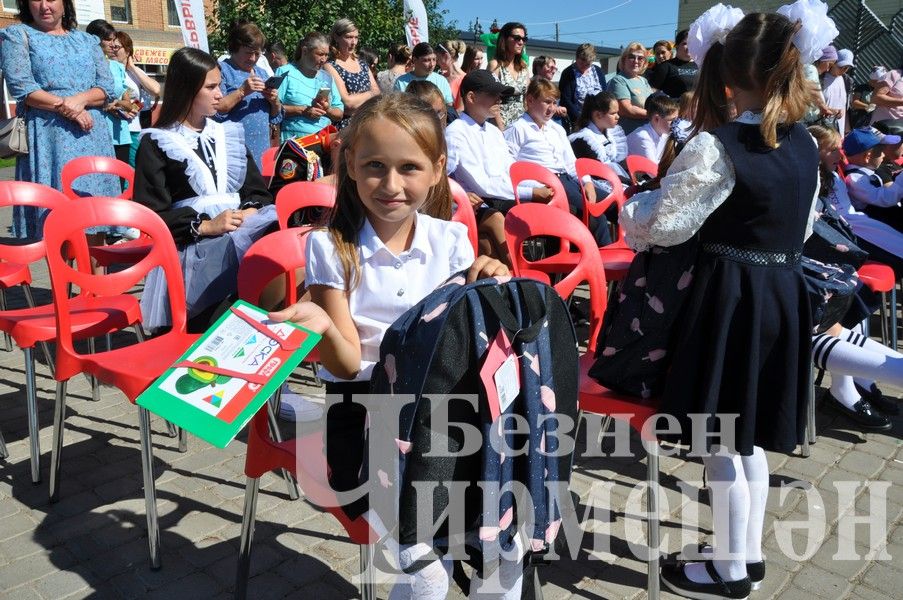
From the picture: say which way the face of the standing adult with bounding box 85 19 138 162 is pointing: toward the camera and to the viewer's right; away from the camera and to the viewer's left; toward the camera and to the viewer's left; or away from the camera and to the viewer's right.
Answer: toward the camera and to the viewer's right

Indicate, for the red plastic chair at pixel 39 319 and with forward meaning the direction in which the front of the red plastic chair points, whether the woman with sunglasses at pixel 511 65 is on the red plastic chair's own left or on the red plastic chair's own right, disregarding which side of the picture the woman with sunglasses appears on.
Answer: on the red plastic chair's own left

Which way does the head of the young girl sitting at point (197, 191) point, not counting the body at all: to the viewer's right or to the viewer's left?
to the viewer's right

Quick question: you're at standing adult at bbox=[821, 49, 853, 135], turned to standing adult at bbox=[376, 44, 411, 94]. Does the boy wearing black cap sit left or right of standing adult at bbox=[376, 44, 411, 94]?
left
